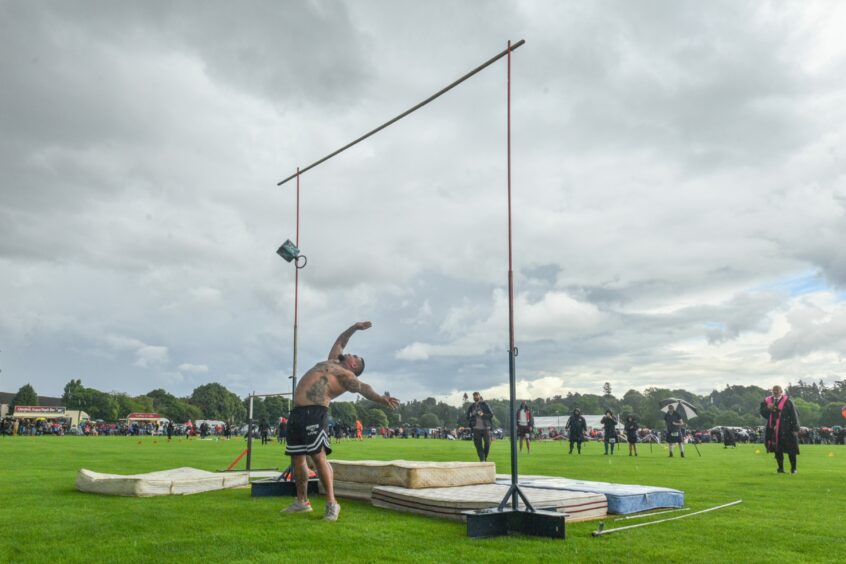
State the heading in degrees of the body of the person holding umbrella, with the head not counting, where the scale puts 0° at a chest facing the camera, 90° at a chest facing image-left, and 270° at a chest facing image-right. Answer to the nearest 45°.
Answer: approximately 0°

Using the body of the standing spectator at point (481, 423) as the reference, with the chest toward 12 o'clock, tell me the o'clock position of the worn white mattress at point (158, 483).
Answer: The worn white mattress is roughly at 1 o'clock from the standing spectator.

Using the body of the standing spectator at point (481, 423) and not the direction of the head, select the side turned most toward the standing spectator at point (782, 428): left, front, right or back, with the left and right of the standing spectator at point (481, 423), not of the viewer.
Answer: left

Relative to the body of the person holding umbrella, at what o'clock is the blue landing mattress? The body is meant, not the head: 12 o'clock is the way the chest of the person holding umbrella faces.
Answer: The blue landing mattress is roughly at 12 o'clock from the person holding umbrella.

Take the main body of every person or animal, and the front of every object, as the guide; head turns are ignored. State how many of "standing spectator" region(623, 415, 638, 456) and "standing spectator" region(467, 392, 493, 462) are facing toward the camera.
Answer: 2

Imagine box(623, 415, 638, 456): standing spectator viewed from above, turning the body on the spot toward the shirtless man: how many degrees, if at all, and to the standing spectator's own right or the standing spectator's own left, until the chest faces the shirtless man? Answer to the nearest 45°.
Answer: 0° — they already face them
